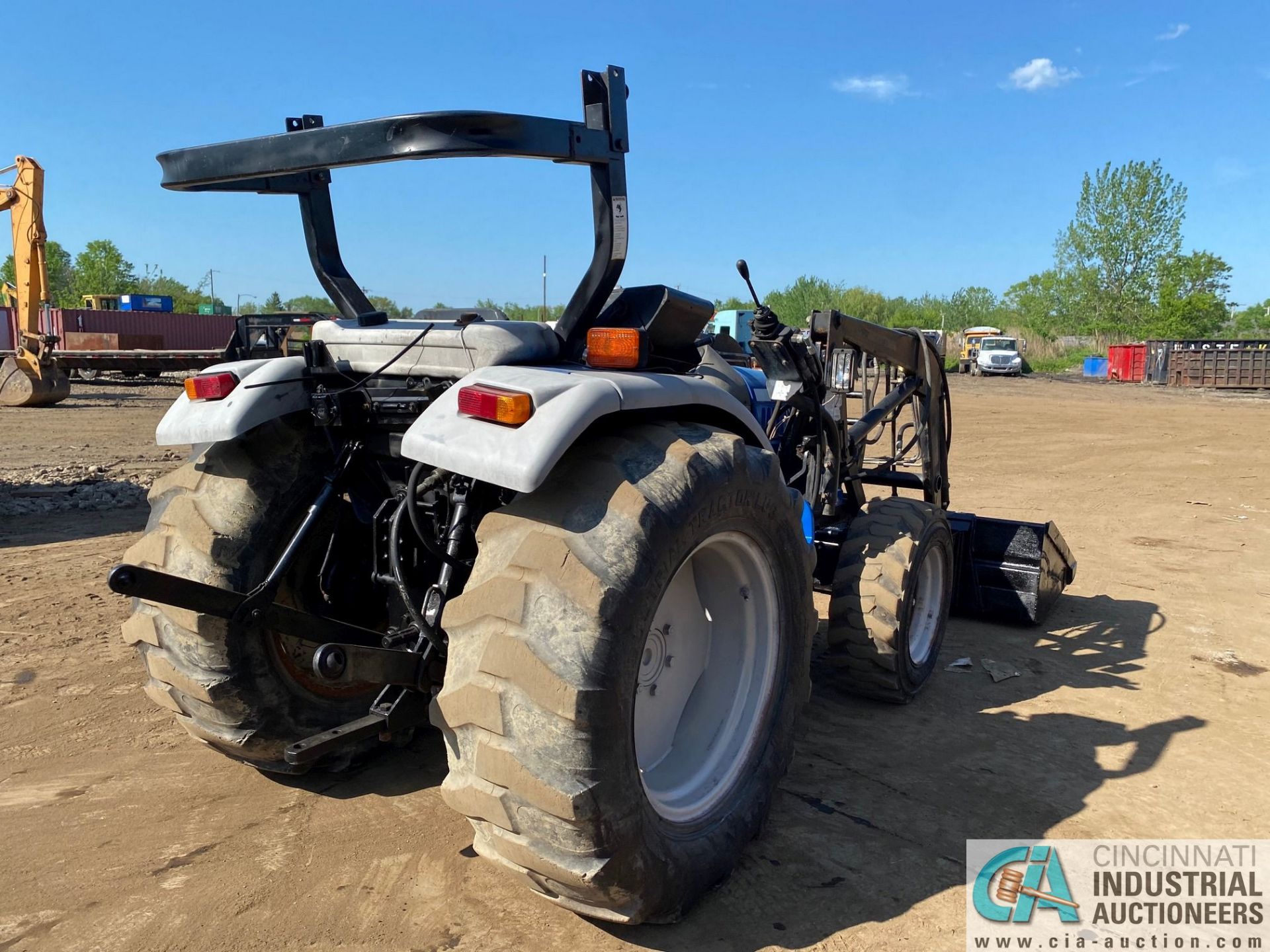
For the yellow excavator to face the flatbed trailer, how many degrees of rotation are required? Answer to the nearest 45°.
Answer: approximately 45° to its left

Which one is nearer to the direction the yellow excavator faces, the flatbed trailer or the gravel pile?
the flatbed trailer

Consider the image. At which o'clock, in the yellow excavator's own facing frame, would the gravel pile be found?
The gravel pile is roughly at 3 o'clock from the yellow excavator.

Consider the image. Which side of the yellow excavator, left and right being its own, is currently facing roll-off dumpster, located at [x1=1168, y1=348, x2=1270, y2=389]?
front

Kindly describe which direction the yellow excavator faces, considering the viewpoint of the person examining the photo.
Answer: facing to the right of the viewer

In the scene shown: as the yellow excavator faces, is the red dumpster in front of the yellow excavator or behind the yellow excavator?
in front

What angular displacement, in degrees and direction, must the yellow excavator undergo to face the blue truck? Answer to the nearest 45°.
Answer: approximately 90° to its left

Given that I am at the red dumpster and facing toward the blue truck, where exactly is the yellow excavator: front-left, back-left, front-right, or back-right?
front-left

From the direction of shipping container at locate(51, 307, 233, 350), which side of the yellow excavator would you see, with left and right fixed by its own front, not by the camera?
left

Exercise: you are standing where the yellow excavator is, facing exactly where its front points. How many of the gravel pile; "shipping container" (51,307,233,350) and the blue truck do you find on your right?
1

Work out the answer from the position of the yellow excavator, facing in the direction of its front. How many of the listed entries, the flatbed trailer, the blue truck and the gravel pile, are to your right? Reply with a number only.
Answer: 1

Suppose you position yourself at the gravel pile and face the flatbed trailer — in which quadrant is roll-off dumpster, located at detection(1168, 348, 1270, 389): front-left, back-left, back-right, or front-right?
front-right
